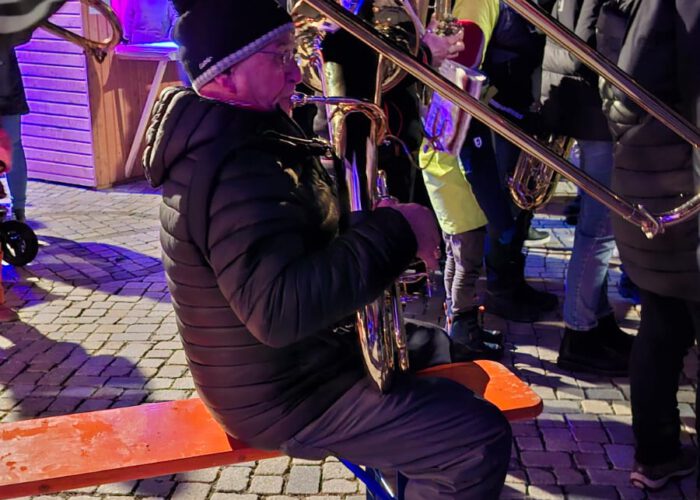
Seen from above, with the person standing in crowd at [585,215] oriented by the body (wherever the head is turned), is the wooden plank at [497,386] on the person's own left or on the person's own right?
on the person's own right

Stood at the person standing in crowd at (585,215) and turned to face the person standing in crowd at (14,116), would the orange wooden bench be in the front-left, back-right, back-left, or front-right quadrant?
front-left

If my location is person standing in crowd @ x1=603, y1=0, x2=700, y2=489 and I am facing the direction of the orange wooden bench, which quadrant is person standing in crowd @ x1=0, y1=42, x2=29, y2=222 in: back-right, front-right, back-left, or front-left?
front-right

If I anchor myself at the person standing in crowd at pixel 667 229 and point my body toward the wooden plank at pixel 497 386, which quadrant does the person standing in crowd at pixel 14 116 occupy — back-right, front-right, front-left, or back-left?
front-right
